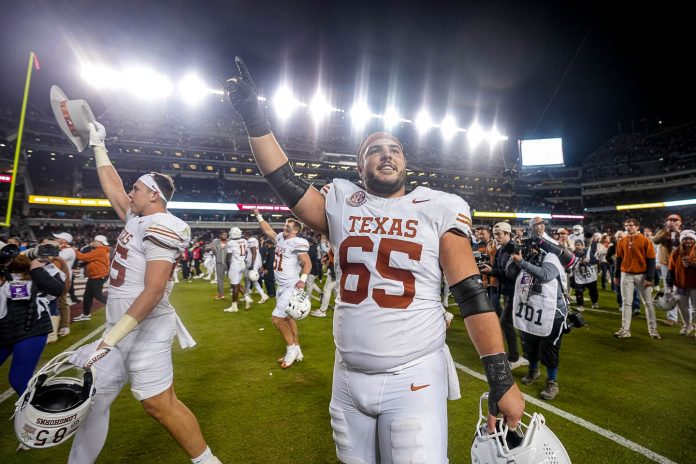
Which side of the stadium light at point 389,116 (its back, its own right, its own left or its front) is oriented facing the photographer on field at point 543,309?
front

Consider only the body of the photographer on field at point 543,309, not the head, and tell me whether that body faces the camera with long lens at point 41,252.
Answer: yes

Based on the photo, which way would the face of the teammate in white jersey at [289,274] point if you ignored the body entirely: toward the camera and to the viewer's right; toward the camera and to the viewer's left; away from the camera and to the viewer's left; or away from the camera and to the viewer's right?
toward the camera and to the viewer's left

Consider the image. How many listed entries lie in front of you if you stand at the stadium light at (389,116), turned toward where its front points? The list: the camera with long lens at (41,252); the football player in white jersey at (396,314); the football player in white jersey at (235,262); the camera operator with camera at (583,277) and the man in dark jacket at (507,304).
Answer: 5

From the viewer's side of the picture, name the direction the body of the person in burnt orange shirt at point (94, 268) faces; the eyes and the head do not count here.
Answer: to the viewer's left

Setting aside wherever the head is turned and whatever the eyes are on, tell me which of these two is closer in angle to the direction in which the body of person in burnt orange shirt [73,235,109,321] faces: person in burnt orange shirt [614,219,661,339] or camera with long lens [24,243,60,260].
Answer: the camera with long lens

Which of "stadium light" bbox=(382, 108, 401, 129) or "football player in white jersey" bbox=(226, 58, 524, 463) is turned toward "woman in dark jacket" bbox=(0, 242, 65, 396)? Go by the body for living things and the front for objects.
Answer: the stadium light

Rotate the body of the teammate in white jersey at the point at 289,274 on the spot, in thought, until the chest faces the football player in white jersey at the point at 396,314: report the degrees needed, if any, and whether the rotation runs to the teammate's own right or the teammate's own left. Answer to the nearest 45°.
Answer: approximately 45° to the teammate's own left

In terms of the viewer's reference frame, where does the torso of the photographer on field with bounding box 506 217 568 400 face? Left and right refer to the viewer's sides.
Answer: facing the viewer and to the left of the viewer

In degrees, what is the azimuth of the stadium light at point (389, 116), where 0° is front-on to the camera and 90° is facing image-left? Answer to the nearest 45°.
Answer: approximately 0°

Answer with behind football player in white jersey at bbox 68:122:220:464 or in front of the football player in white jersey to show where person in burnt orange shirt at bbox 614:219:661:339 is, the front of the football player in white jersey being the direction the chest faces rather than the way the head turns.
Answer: behind
